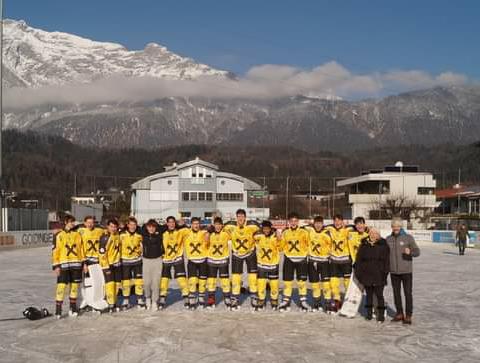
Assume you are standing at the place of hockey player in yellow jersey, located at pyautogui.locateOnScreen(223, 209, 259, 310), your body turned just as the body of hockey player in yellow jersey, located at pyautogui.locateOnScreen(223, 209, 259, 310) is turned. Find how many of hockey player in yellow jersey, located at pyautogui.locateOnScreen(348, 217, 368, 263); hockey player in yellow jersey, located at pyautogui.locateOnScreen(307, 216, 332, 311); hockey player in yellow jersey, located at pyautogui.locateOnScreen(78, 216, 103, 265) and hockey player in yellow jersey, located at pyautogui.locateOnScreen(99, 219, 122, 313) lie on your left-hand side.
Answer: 2

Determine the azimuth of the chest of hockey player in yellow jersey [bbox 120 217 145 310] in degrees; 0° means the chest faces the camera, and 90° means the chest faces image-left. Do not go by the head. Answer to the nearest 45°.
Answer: approximately 0°

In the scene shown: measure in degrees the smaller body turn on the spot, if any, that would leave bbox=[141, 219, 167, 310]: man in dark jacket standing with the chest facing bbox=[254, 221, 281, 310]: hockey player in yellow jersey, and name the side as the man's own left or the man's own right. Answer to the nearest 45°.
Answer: approximately 90° to the man's own left

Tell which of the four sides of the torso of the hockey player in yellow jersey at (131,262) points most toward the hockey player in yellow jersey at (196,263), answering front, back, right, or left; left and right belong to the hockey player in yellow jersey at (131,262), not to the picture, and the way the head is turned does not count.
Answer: left

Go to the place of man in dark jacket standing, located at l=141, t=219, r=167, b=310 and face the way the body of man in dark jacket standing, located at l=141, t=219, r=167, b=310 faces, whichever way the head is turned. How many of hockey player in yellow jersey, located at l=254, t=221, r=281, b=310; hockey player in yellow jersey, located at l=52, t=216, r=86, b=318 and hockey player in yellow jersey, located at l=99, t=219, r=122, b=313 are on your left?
1

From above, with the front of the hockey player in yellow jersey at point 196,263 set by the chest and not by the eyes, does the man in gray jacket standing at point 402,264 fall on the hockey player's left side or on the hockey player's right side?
on the hockey player's left side

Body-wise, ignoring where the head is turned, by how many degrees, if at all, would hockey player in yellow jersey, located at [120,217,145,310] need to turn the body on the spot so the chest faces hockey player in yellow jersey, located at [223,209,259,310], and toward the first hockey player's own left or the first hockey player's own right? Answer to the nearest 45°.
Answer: approximately 90° to the first hockey player's own left

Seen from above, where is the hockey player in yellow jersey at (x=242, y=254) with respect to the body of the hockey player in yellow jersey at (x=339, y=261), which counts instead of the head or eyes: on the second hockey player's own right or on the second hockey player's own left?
on the second hockey player's own right

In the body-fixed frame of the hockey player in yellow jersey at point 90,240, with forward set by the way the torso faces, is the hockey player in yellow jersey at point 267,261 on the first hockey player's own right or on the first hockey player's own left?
on the first hockey player's own left

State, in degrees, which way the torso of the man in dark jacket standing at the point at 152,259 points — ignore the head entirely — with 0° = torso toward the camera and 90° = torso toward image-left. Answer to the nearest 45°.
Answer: approximately 0°
